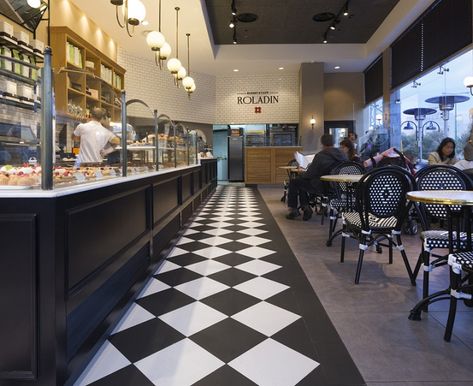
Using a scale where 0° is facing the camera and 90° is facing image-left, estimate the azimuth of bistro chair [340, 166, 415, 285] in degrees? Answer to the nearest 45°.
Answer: approximately 135°
